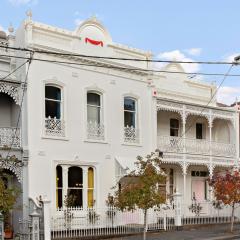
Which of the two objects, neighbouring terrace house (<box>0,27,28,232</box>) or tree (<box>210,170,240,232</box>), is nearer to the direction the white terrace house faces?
the tree

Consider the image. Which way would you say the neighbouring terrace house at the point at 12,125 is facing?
toward the camera

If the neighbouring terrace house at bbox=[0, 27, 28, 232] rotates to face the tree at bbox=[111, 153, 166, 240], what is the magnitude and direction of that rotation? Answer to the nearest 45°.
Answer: approximately 45° to its left

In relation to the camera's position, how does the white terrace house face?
facing the viewer and to the right of the viewer

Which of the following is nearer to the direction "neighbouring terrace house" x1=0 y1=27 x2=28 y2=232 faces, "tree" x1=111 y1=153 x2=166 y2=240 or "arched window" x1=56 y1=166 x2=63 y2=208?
the tree

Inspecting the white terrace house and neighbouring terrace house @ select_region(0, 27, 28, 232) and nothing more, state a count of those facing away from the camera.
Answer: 0

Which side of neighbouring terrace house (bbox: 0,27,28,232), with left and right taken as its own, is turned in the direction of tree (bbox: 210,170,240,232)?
left

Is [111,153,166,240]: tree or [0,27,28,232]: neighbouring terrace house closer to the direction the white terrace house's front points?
the tree
